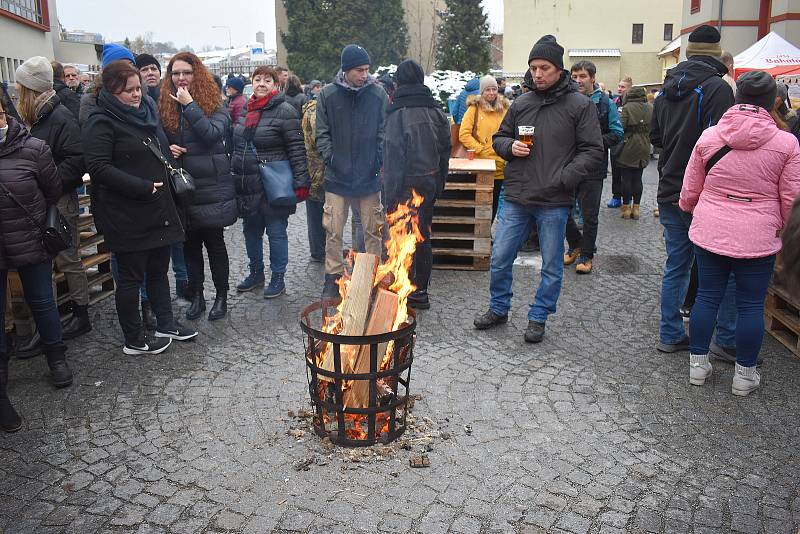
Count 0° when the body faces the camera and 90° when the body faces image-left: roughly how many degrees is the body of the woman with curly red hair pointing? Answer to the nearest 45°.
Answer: approximately 45°

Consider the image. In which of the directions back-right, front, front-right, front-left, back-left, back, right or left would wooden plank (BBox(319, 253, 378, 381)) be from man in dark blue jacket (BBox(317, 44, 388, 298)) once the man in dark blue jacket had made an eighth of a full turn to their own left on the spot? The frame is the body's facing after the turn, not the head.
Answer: front-right

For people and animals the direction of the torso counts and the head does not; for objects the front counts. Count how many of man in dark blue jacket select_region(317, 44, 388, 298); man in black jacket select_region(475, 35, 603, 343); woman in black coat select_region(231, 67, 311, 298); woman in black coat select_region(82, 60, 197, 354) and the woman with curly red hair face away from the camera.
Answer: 0

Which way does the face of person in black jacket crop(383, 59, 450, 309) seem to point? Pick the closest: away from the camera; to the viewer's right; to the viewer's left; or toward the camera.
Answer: away from the camera

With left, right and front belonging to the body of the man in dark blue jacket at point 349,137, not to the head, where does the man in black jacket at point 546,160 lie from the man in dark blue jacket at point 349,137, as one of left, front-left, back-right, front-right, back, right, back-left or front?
front-left

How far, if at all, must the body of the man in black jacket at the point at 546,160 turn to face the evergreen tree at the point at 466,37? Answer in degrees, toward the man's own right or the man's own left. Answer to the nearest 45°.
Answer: approximately 135° to the man's own right

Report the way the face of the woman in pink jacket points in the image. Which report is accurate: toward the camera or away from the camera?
away from the camera

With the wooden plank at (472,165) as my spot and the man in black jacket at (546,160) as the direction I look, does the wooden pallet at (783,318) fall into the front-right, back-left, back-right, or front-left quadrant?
front-left

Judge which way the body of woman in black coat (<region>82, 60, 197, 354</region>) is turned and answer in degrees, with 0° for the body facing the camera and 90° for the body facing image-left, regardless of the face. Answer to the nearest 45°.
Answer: approximately 315°

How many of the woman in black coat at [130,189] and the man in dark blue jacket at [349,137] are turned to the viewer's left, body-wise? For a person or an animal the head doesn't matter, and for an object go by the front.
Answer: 0

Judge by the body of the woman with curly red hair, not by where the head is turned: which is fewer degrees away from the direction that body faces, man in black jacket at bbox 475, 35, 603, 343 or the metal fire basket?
the metal fire basket

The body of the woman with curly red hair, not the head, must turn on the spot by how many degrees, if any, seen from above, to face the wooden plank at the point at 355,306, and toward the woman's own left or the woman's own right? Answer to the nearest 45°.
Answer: approximately 45° to the woman's own left

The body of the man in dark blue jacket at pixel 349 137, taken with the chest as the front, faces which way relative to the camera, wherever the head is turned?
toward the camera

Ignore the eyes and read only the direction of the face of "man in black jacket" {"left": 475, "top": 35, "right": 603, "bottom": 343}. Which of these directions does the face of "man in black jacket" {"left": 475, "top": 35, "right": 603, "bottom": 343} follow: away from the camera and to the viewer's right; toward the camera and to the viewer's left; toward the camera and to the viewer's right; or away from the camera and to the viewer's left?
toward the camera and to the viewer's left

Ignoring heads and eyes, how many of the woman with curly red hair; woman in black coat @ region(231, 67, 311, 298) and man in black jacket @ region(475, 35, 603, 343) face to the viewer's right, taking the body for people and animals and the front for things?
0
